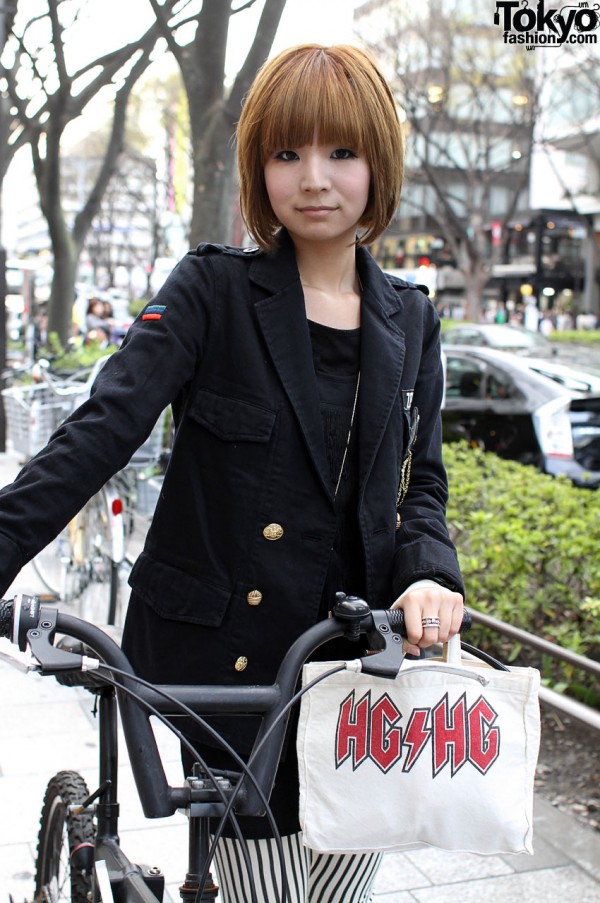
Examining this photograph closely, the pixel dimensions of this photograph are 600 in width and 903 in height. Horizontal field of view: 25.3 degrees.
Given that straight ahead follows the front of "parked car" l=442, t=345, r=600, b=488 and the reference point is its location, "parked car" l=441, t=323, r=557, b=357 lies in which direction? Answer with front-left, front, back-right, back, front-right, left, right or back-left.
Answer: front-right

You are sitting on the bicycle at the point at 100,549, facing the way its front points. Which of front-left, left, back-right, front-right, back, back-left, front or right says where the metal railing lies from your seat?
back

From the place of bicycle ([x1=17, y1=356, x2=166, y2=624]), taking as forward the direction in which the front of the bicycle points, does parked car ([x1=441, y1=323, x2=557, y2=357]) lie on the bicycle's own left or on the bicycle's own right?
on the bicycle's own right

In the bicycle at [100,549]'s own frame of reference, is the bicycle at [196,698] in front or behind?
behind

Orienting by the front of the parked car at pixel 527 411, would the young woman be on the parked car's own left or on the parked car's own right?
on the parked car's own left

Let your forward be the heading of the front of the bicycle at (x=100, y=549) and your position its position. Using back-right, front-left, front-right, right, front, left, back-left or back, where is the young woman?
back-left

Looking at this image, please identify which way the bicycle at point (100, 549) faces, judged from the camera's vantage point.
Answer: facing away from the viewer and to the left of the viewer

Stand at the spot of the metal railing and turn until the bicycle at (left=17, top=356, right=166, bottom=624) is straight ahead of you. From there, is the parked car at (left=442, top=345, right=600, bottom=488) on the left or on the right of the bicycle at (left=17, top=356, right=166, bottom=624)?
right
